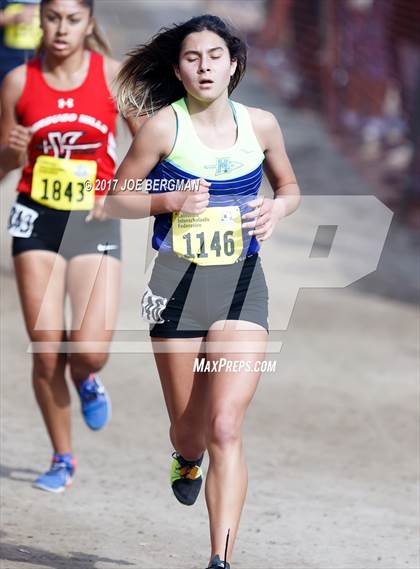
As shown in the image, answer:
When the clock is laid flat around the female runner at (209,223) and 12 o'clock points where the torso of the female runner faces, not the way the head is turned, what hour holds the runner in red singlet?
The runner in red singlet is roughly at 5 o'clock from the female runner.

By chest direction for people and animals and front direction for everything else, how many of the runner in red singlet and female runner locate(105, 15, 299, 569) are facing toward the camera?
2

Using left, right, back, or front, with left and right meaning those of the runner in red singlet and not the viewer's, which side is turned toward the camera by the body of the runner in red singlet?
front

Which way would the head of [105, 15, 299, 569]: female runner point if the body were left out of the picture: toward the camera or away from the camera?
toward the camera

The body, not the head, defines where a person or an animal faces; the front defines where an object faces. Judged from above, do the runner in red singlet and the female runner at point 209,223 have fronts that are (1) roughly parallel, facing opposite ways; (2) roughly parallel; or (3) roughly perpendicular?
roughly parallel

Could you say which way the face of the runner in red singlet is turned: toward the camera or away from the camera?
toward the camera

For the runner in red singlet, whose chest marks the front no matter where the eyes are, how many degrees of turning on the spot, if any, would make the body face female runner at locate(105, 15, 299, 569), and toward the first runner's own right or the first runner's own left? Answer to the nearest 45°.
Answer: approximately 45° to the first runner's own left
